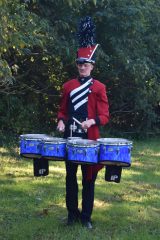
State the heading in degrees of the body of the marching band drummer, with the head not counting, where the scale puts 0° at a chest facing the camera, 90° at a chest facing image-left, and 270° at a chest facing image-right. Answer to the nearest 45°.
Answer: approximately 45°
